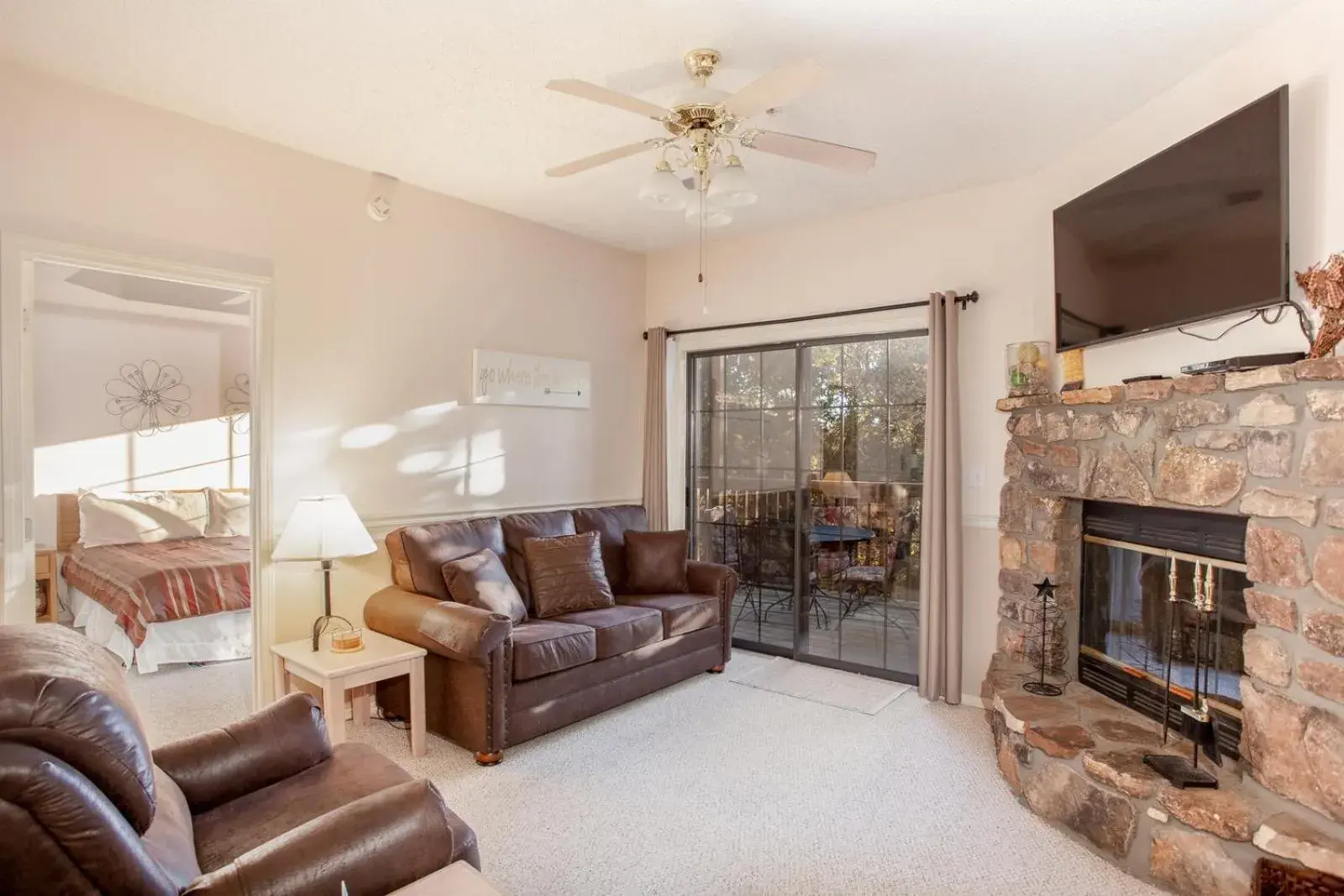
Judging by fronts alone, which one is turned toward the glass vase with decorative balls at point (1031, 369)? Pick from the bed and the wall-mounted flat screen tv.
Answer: the bed

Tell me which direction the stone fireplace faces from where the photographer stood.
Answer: facing the viewer and to the left of the viewer

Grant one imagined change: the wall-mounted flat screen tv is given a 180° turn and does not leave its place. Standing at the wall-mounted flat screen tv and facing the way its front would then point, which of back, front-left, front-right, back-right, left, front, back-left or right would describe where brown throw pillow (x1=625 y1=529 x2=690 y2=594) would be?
back-left

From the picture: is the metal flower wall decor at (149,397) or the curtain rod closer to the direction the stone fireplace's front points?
the metal flower wall decor

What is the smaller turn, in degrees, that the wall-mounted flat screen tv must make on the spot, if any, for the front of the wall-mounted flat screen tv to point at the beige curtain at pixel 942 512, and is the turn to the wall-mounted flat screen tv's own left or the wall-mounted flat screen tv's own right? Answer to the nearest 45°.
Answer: approximately 90° to the wall-mounted flat screen tv's own right

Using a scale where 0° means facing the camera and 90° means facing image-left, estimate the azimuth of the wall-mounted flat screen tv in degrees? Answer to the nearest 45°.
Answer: approximately 45°

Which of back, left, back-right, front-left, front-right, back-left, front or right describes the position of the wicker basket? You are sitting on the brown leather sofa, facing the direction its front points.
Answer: front

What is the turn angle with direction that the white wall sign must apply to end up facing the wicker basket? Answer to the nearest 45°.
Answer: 0° — it already faces it

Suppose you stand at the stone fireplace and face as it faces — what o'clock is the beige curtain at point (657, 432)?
The beige curtain is roughly at 2 o'clock from the stone fireplace.

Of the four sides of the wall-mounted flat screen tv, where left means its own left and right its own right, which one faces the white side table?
front

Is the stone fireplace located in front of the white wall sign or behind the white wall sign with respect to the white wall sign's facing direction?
in front

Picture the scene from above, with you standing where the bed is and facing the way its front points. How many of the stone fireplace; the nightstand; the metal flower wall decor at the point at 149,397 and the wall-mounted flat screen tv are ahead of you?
2

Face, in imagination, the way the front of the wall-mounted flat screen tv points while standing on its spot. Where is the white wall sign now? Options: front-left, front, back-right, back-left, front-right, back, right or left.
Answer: front-right

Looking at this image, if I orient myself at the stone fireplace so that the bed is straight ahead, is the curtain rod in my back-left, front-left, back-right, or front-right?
front-right

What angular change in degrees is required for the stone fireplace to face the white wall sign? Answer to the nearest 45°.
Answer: approximately 45° to its right

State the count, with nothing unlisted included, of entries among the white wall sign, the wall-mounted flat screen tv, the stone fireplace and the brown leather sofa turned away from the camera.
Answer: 0

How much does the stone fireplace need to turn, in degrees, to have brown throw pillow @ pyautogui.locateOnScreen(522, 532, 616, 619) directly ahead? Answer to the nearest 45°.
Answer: approximately 45° to its right

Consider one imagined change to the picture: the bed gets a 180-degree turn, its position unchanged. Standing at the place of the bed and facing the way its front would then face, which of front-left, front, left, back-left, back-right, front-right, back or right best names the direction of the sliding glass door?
back
